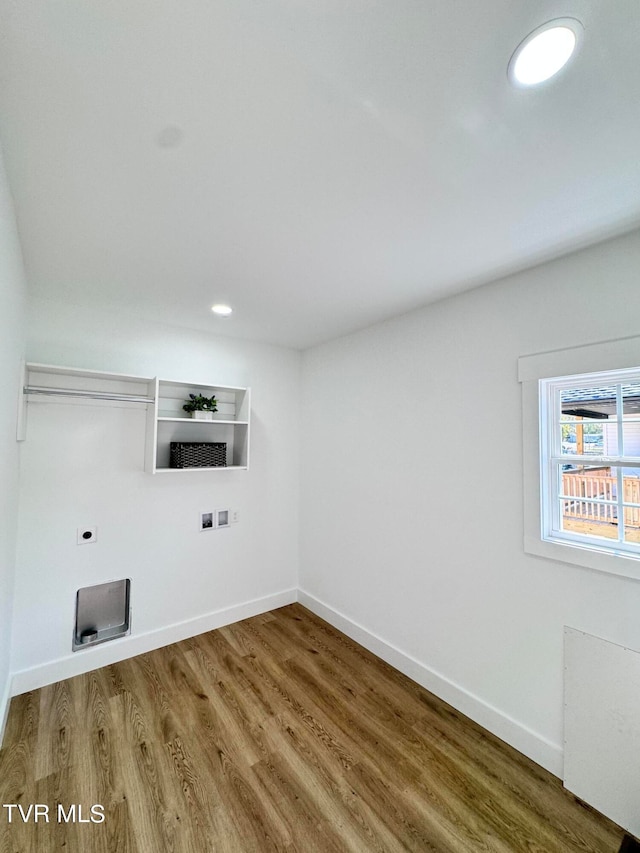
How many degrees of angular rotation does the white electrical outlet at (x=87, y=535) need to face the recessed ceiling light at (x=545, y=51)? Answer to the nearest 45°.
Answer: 0° — it already faces it

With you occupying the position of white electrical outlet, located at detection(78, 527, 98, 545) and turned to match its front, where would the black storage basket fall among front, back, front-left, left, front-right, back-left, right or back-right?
left

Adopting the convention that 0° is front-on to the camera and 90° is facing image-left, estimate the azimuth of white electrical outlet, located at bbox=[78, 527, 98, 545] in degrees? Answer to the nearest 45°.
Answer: approximately 0°
